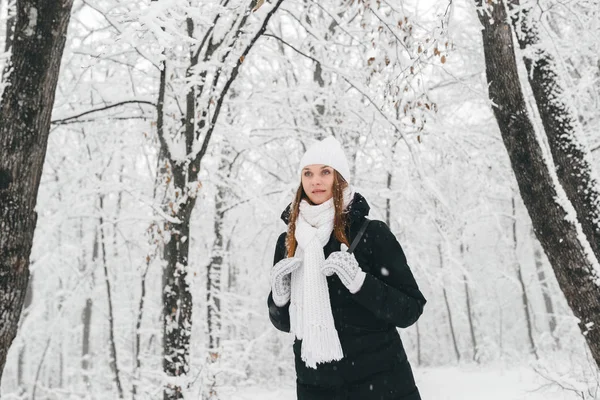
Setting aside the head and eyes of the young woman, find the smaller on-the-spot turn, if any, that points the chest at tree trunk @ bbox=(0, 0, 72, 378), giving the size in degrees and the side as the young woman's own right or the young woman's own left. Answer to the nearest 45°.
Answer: approximately 45° to the young woman's own right

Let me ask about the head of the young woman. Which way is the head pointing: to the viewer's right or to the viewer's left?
to the viewer's left

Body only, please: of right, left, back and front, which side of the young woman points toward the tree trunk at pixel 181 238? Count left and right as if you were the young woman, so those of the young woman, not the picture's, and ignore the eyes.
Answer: right

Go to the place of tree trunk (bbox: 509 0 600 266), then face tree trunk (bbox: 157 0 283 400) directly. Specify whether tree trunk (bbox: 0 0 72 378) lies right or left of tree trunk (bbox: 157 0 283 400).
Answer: left

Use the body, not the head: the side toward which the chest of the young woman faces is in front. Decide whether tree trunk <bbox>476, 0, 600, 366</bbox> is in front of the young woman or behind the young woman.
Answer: behind

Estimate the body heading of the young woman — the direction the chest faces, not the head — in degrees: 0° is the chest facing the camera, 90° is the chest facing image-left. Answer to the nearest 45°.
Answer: approximately 45°
